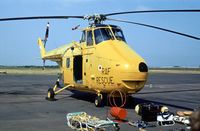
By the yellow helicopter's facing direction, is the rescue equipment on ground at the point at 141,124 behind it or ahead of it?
ahead

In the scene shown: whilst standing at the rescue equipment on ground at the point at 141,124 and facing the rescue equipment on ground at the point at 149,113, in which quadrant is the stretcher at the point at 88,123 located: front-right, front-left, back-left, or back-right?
back-left

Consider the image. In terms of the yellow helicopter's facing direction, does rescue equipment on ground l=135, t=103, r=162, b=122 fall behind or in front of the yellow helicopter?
in front

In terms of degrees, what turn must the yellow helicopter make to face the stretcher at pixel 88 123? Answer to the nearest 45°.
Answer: approximately 45° to its right

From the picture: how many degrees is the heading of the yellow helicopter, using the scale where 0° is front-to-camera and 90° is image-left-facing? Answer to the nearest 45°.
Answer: approximately 315°
